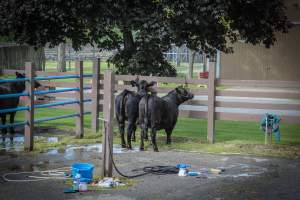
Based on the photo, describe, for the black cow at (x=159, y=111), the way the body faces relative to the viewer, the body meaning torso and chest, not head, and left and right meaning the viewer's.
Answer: facing away from the viewer and to the right of the viewer

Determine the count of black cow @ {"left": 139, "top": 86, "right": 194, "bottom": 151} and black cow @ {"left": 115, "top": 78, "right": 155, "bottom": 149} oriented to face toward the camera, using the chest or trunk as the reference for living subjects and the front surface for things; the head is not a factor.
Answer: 0

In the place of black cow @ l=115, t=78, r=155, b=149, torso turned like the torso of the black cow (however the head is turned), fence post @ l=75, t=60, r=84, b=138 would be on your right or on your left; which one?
on your left

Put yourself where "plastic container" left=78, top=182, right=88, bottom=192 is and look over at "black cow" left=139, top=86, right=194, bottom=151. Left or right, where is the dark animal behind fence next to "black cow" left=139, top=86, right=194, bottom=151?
left

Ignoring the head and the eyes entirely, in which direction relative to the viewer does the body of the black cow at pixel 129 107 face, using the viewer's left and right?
facing away from the viewer and to the right of the viewer
